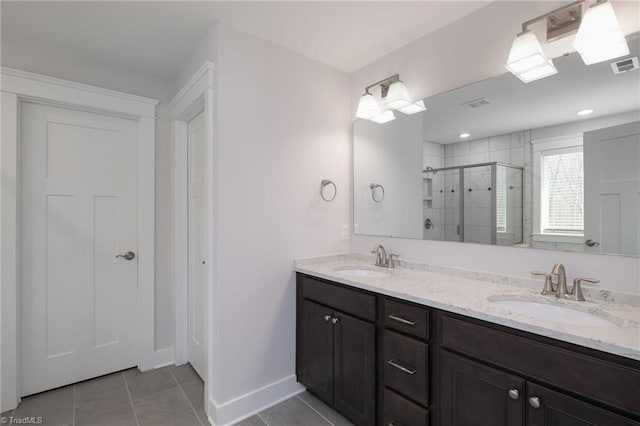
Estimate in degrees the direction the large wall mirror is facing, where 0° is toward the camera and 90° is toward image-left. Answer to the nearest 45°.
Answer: approximately 45°

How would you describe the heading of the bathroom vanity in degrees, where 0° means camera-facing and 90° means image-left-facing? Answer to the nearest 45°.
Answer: approximately 45°
